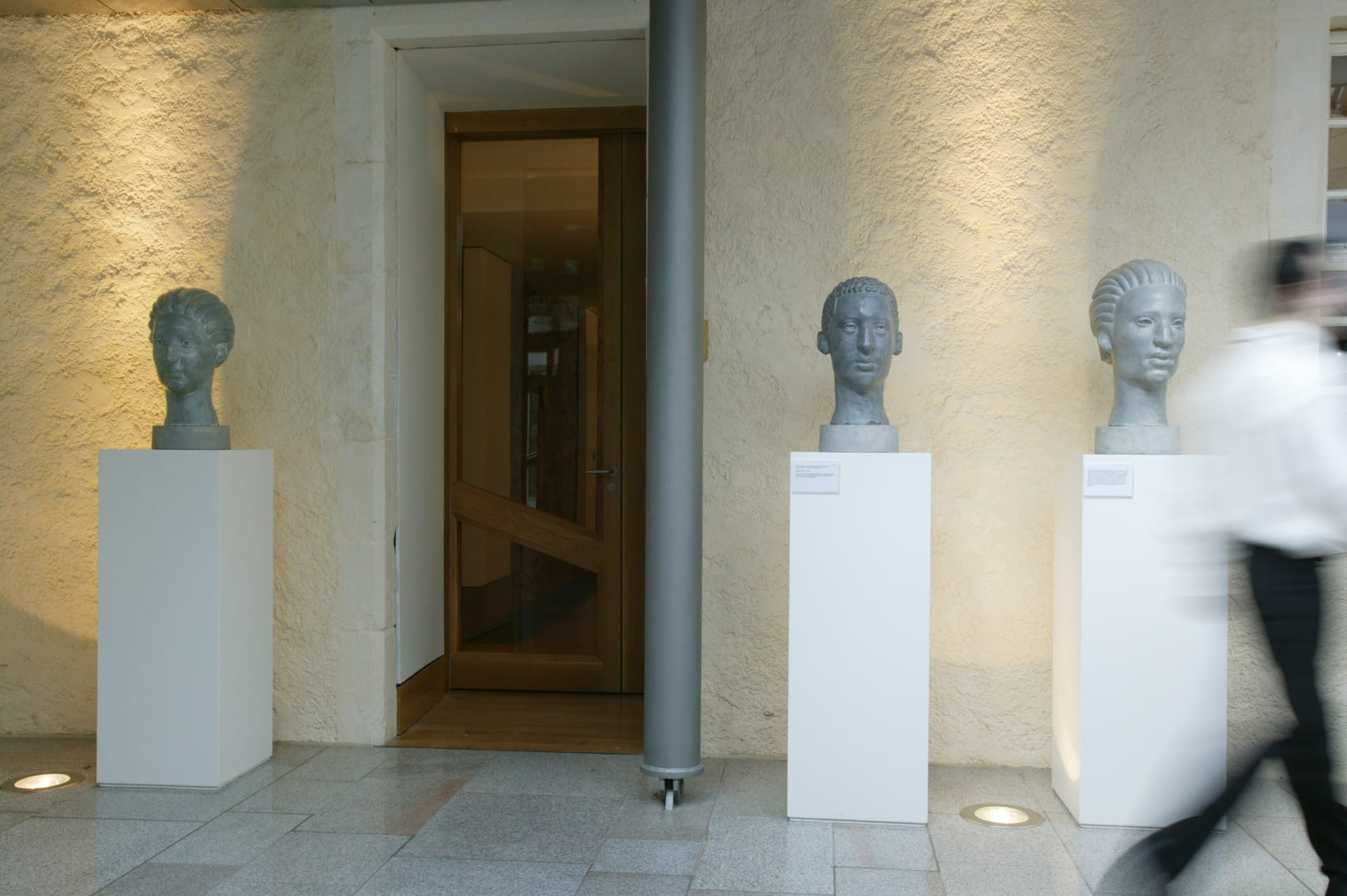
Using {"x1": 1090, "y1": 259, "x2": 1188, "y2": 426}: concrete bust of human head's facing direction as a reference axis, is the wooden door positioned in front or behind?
behind

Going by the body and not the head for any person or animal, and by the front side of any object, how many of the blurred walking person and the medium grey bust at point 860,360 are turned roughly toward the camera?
1

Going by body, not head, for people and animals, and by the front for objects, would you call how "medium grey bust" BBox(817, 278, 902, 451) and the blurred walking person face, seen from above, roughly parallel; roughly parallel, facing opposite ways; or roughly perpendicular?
roughly perpendicular

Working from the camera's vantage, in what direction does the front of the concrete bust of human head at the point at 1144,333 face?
facing the viewer and to the right of the viewer

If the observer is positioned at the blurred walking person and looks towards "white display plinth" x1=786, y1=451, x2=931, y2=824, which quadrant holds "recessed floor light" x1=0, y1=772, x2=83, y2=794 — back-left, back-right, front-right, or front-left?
front-left

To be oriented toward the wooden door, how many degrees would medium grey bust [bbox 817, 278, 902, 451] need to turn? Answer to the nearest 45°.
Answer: approximately 135° to its right

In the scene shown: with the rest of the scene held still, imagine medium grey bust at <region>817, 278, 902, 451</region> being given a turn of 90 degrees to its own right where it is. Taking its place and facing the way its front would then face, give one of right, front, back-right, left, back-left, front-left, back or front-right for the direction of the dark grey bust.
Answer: front

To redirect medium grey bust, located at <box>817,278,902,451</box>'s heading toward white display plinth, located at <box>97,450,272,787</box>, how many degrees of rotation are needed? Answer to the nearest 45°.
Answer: approximately 90° to its right

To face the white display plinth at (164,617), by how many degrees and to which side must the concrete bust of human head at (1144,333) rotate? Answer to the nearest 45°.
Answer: approximately 135° to its right

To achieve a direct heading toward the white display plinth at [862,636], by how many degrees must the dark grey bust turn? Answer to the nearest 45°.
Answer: approximately 90° to its left

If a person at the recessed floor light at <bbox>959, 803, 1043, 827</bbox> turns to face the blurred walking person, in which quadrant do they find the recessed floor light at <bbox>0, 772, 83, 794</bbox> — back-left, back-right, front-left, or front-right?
back-right

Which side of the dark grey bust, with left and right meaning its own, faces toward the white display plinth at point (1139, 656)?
left

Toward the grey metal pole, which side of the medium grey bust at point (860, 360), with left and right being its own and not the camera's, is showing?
right

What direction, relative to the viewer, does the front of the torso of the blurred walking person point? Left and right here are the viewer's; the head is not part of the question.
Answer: facing to the right of the viewer

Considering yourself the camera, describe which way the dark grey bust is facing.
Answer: facing the viewer and to the left of the viewer

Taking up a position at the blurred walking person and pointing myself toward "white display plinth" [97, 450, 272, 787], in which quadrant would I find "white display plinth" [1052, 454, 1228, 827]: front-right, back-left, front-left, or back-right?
front-right

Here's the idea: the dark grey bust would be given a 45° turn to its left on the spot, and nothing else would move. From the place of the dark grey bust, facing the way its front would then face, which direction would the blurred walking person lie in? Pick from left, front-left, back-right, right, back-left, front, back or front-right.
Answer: front-left

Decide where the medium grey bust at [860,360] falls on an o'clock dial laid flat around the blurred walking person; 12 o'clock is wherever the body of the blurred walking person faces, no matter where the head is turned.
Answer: The medium grey bust is roughly at 7 o'clock from the blurred walking person.

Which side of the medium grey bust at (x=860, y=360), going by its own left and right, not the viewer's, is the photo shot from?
front
